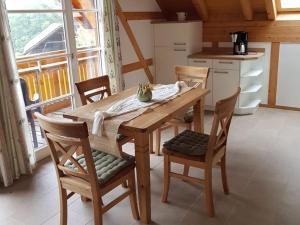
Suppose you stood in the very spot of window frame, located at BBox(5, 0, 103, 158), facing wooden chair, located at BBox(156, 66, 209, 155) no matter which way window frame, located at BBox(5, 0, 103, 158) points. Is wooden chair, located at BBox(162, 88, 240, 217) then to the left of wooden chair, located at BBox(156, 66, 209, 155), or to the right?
right

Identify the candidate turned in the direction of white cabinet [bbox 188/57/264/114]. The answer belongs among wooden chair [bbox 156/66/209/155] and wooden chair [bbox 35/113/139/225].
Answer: wooden chair [bbox 35/113/139/225]

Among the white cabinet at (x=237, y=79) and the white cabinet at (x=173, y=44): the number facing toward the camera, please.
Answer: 2

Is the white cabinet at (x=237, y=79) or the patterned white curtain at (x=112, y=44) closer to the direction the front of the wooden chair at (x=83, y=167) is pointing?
the white cabinet

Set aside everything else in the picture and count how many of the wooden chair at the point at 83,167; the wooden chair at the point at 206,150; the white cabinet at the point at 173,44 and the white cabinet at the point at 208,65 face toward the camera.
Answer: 2

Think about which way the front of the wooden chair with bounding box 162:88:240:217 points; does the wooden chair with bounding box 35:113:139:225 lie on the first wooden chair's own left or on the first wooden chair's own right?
on the first wooden chair's own left

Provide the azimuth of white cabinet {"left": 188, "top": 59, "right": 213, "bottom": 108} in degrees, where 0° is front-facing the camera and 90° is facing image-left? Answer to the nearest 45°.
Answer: approximately 0°

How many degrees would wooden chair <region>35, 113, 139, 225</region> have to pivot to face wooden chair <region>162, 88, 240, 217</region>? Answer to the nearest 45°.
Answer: approximately 45° to its right

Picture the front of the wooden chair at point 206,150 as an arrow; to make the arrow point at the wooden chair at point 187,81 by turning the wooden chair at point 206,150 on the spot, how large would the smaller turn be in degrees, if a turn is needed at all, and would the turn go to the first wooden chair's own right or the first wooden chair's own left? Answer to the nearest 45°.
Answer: approximately 45° to the first wooden chair's own right

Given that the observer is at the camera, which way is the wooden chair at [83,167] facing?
facing away from the viewer and to the right of the viewer

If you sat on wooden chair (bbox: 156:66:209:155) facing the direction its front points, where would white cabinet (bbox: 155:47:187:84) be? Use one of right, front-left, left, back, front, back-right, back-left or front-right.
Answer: back-right

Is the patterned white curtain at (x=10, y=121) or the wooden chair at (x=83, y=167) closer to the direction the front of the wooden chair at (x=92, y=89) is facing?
the wooden chair
